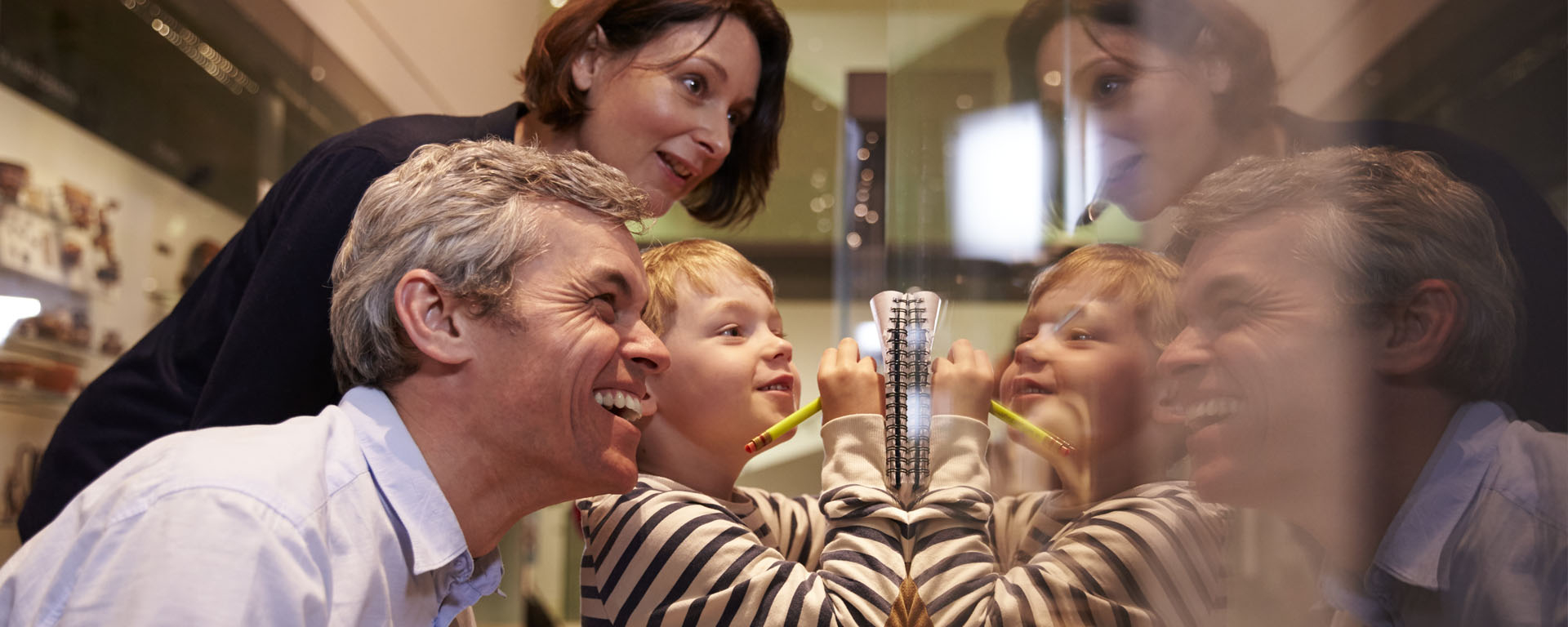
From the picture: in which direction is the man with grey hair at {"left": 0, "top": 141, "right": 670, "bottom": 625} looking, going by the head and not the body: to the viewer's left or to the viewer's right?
to the viewer's right

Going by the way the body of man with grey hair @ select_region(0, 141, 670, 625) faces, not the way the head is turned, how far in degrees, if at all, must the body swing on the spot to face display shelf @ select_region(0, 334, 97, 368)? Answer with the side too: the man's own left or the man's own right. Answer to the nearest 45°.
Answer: approximately 135° to the man's own left

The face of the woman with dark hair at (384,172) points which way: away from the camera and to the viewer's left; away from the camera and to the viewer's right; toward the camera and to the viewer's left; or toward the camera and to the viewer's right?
toward the camera and to the viewer's right

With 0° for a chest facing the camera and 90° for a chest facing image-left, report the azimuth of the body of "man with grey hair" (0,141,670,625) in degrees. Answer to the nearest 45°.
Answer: approximately 270°
